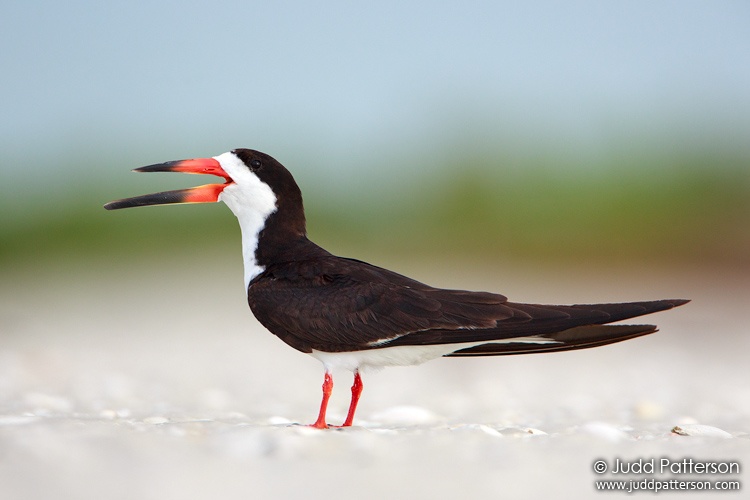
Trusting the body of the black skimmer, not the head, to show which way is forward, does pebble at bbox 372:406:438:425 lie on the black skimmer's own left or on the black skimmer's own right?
on the black skimmer's own right

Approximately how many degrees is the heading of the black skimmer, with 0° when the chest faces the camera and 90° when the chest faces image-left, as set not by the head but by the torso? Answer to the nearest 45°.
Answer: approximately 90°

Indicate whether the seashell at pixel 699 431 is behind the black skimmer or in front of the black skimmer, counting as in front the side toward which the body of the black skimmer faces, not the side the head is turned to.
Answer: behind
